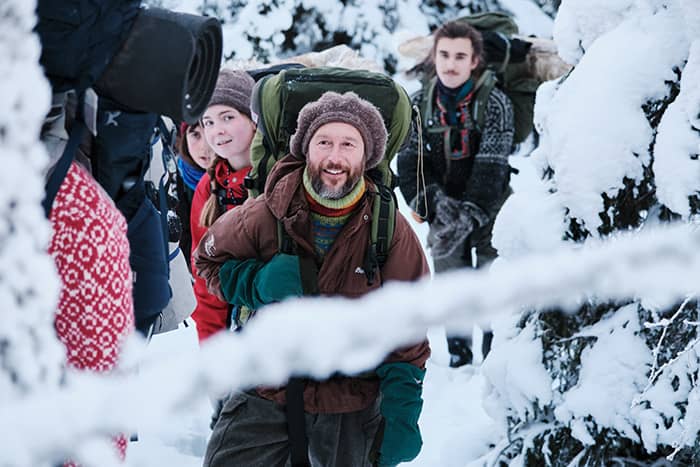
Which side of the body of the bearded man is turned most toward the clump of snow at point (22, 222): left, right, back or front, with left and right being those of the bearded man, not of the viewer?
front

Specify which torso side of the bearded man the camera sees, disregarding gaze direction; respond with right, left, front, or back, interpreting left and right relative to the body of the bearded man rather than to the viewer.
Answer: front

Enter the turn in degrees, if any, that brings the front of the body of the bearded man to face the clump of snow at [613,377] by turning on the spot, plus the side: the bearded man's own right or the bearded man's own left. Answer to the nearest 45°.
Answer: approximately 90° to the bearded man's own left

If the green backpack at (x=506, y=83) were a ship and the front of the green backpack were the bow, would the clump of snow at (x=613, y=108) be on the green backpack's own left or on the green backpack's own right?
on the green backpack's own right

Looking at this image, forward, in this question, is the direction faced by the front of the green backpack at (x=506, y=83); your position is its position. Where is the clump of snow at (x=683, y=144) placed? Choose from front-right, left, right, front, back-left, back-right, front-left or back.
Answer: back-right

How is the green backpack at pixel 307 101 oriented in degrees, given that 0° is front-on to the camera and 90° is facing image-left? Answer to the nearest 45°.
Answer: approximately 180°

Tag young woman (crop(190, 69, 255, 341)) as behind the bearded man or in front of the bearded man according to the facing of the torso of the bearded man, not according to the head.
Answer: behind

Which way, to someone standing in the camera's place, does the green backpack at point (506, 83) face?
facing away from the viewer and to the right of the viewer

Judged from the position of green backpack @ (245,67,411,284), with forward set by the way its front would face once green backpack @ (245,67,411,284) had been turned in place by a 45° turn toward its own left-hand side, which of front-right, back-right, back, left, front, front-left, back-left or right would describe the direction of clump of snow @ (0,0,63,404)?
back-left
